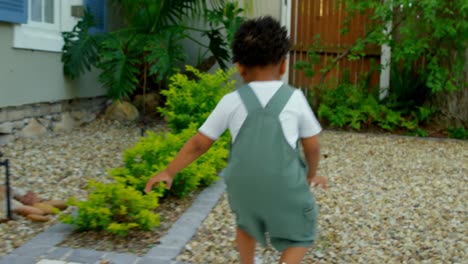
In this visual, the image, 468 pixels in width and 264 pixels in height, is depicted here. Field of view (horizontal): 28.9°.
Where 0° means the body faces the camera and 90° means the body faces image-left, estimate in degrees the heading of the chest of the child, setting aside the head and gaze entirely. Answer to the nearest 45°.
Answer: approximately 180°

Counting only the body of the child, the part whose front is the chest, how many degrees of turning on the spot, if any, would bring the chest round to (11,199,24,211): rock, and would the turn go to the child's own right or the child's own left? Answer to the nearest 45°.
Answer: approximately 45° to the child's own left

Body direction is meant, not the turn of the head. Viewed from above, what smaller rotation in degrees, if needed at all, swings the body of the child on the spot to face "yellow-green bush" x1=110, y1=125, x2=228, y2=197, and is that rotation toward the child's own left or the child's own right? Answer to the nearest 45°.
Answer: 0° — they already face it

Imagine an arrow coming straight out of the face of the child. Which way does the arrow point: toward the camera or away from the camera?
away from the camera

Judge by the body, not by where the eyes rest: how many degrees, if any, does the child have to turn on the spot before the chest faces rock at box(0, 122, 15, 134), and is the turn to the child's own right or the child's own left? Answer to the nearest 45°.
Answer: approximately 45° to the child's own left

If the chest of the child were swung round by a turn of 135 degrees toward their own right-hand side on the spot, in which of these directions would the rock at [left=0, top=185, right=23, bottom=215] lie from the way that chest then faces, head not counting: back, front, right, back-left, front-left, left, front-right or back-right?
back

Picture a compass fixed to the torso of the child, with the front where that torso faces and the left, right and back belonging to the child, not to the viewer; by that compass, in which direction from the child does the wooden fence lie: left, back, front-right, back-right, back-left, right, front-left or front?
front
